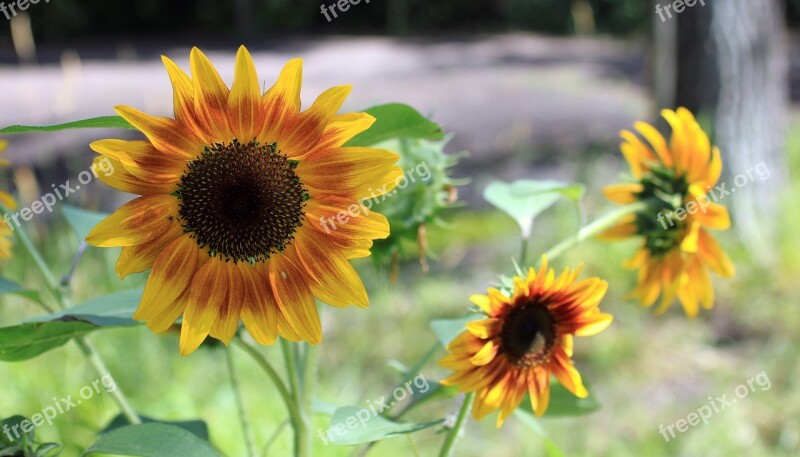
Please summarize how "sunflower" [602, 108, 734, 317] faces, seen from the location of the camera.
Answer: facing away from the viewer and to the right of the viewer

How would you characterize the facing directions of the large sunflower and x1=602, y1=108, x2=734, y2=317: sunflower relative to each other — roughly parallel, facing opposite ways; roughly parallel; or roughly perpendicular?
roughly perpendicular

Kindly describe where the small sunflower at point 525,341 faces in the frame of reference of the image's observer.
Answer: facing the viewer

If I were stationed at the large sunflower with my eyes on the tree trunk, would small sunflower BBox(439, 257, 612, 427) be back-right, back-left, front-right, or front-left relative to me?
front-right

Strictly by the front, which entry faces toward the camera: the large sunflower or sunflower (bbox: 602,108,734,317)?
the large sunflower

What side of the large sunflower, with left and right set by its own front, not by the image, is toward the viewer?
front

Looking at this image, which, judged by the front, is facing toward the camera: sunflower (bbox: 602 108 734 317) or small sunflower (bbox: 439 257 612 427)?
the small sunflower

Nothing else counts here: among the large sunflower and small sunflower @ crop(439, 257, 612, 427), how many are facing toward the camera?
2
